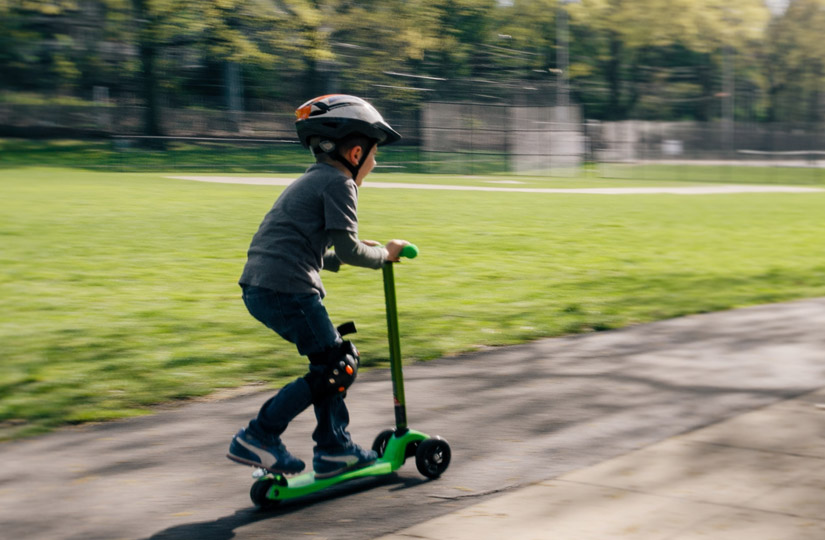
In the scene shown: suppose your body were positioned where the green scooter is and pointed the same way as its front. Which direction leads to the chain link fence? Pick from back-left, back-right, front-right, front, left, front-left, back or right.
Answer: front-left

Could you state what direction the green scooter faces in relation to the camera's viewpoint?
facing away from the viewer and to the right of the viewer

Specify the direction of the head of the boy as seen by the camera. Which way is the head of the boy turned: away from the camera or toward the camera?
away from the camera
